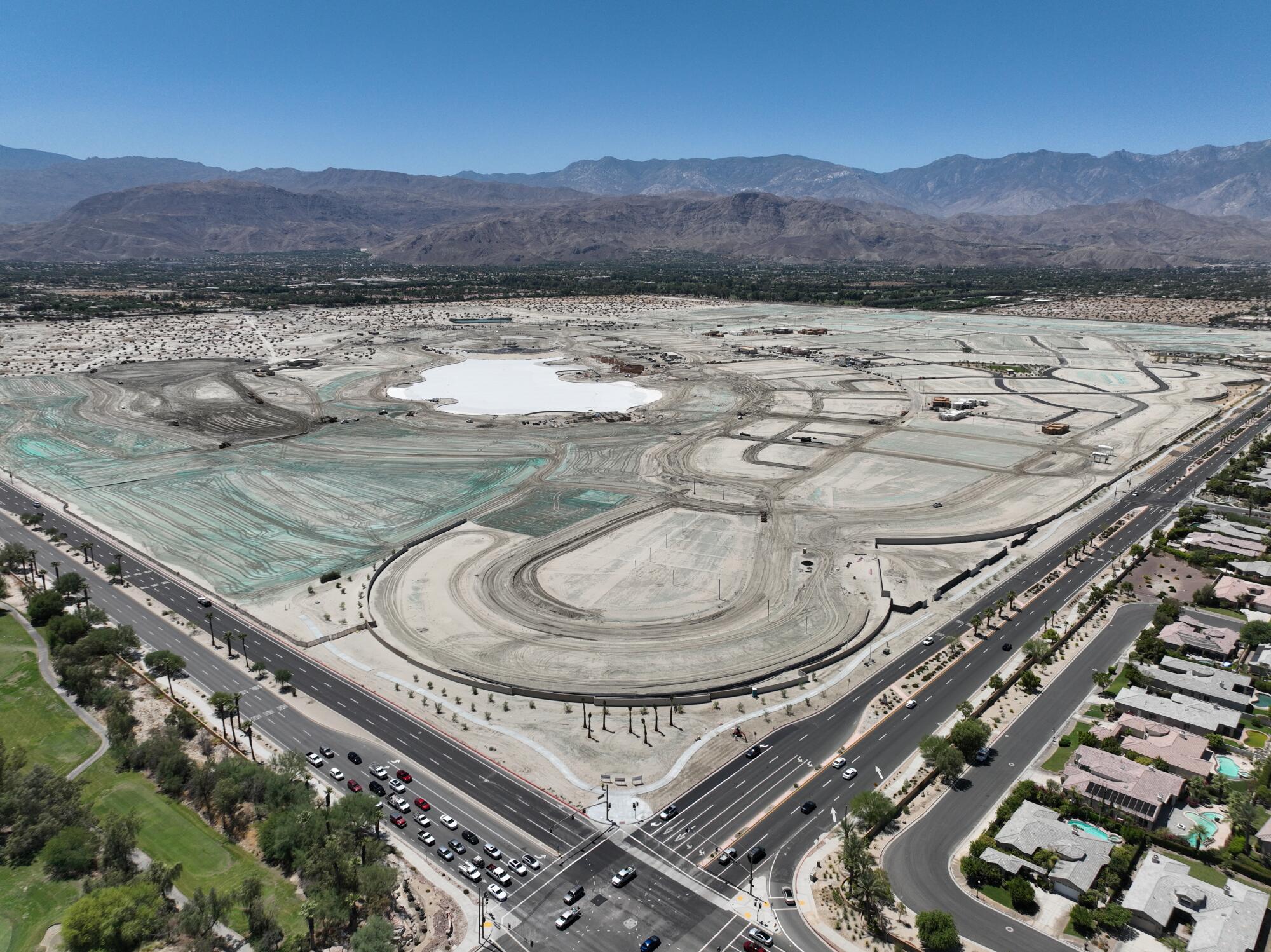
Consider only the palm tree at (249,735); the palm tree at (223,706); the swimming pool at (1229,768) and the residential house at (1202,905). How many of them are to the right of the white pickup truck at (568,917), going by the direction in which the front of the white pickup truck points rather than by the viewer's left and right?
2

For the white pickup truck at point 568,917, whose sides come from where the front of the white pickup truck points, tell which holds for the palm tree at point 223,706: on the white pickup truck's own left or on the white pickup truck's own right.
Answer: on the white pickup truck's own right

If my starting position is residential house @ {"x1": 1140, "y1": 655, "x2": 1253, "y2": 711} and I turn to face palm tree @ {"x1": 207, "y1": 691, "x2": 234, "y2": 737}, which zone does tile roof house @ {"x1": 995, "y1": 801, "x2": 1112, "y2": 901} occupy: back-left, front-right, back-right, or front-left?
front-left

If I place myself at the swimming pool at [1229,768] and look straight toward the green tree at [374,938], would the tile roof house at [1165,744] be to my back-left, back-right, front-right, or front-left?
front-right

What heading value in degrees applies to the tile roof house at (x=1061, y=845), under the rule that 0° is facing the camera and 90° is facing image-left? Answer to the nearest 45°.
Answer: approximately 45°

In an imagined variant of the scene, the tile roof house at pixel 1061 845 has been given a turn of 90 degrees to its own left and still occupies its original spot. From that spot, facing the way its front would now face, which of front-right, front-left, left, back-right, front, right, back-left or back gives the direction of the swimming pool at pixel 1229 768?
left

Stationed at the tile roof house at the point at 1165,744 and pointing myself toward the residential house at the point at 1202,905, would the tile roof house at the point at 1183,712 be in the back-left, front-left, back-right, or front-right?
back-left

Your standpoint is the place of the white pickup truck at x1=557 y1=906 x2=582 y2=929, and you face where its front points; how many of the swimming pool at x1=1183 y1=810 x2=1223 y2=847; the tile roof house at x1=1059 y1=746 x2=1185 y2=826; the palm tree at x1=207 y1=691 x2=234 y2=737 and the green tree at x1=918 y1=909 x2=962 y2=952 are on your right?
1

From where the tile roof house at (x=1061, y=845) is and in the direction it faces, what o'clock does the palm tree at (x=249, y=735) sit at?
The palm tree is roughly at 1 o'clock from the tile roof house.

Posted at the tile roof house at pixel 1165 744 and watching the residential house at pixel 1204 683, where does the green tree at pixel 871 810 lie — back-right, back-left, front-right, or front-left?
back-left

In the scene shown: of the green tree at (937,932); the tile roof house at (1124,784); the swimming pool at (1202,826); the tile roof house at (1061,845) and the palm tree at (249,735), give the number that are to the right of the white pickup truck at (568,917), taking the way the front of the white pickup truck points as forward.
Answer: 1

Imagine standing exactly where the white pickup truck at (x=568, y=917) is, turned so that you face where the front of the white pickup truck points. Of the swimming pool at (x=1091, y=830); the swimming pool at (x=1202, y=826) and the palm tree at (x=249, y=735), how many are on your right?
1

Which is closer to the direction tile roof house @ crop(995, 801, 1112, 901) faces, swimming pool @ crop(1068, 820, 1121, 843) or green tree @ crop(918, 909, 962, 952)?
the green tree

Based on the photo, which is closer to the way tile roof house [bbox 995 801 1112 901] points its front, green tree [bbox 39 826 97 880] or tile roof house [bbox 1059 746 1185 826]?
the green tree

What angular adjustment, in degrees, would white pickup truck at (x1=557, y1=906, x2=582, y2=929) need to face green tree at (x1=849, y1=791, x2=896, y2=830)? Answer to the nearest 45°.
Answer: approximately 135° to its left
